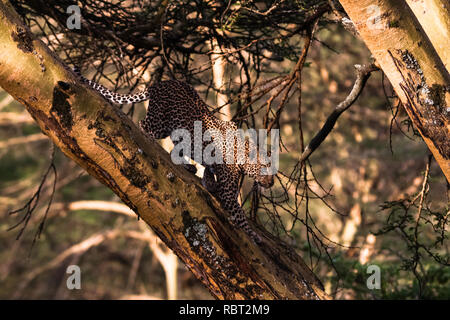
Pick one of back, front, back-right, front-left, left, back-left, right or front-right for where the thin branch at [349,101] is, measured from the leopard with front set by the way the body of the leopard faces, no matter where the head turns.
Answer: front-right

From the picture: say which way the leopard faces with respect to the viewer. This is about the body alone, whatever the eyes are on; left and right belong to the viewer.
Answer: facing to the right of the viewer
